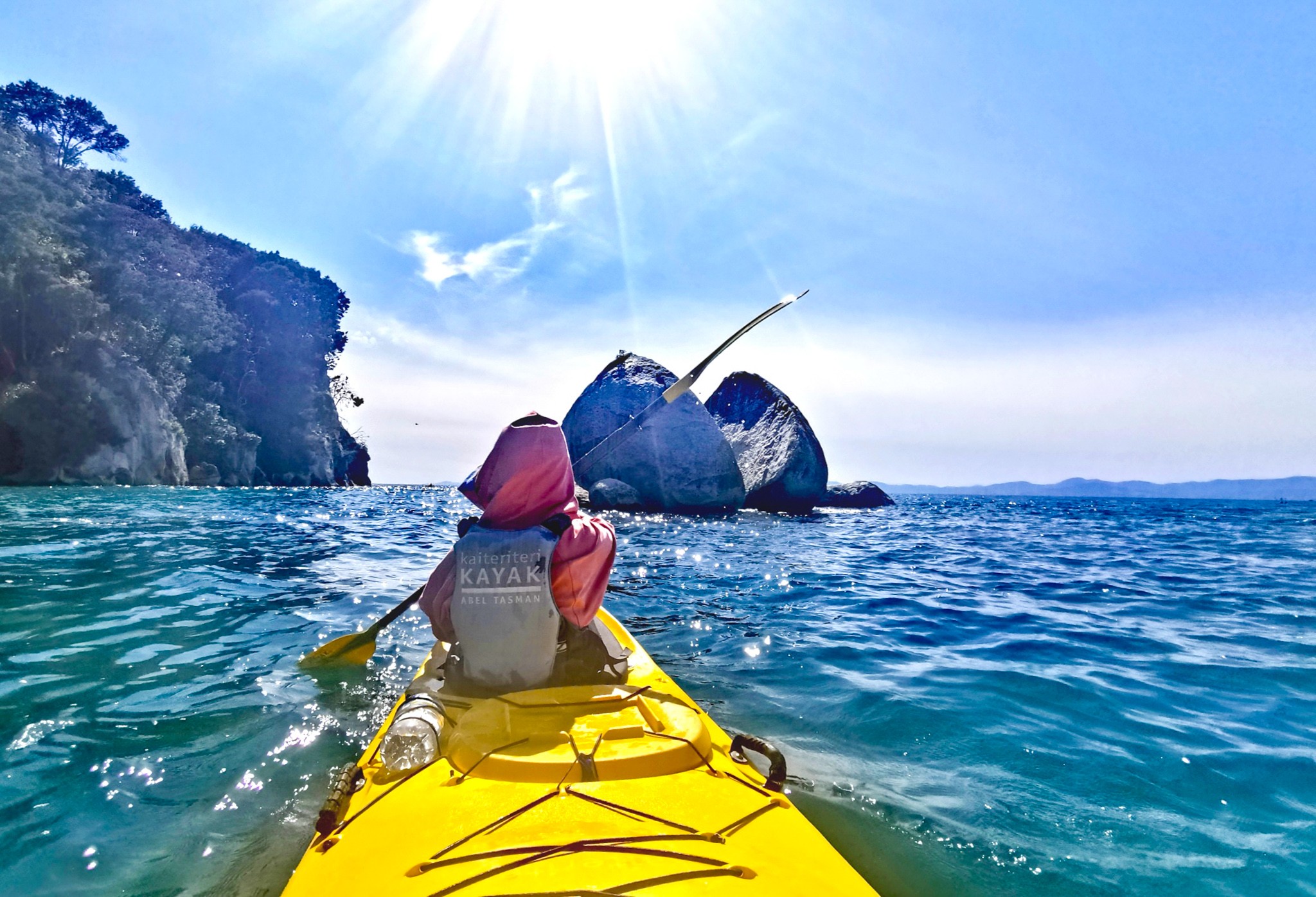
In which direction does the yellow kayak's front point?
away from the camera

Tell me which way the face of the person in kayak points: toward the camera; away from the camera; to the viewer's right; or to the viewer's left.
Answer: away from the camera

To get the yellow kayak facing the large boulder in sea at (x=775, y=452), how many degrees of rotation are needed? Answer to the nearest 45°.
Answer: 0° — it already faces it

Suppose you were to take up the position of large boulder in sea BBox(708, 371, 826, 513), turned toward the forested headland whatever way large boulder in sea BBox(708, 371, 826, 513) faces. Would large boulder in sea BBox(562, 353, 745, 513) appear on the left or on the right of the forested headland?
left
